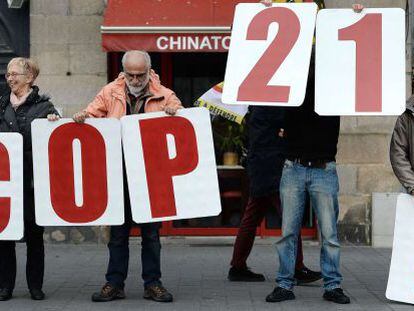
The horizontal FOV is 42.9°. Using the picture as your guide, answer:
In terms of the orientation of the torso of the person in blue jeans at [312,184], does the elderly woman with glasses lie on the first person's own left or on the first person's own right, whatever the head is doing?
on the first person's own right

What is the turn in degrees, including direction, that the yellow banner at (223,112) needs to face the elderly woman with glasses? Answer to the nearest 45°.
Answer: approximately 45° to its right

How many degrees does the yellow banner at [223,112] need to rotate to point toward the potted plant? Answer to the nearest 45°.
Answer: approximately 180°

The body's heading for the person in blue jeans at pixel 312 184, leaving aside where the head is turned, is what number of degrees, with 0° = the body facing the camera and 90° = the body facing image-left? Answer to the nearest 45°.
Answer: approximately 0°

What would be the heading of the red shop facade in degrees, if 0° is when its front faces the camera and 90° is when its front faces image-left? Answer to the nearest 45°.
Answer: approximately 0°

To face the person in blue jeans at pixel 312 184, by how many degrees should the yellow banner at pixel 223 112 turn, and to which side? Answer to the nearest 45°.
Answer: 0° — it already faces them
